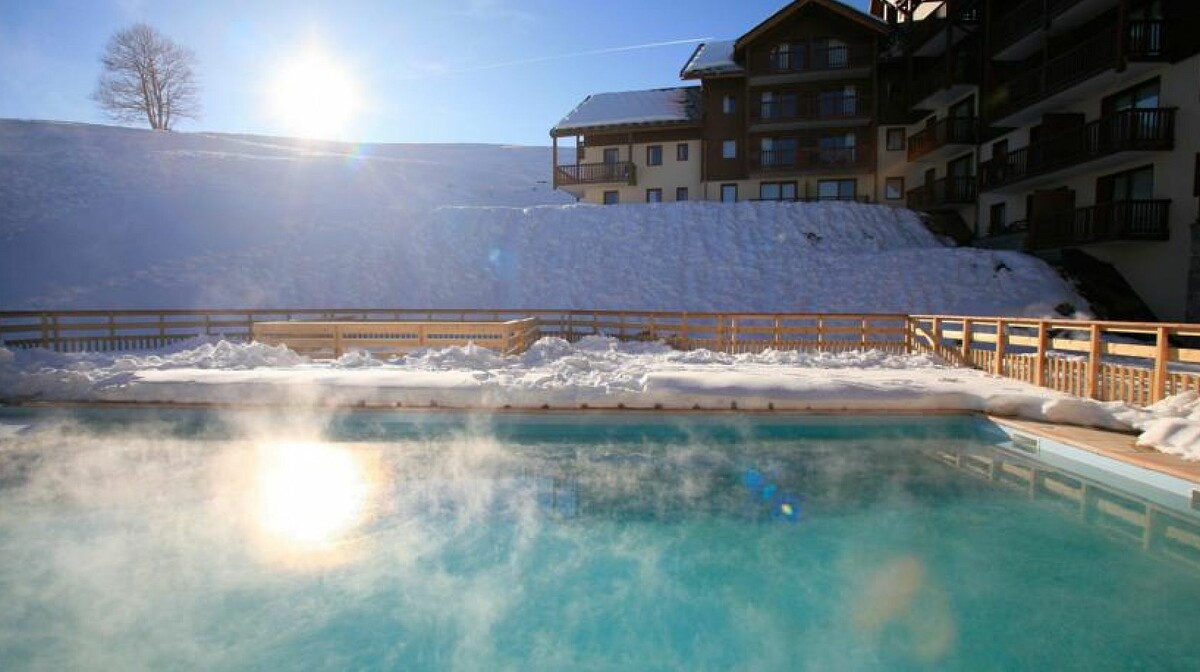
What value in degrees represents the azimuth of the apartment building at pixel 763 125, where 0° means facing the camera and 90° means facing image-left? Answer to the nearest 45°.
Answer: approximately 0°

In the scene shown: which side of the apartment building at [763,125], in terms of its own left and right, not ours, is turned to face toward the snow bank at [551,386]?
front

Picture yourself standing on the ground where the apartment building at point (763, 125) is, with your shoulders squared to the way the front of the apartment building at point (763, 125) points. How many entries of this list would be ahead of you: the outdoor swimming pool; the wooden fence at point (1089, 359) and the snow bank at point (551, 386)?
3

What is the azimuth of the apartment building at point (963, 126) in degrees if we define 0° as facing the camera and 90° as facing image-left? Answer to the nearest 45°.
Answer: approximately 45°

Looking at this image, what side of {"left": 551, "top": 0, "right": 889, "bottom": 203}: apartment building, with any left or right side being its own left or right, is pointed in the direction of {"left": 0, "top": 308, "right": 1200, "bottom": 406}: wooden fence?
front

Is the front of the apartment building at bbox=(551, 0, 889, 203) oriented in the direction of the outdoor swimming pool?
yes
